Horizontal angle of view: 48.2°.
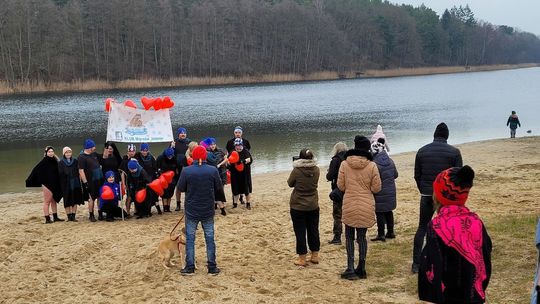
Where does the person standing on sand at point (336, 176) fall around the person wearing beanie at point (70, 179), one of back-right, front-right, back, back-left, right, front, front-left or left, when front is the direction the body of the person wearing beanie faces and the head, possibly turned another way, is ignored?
front-left

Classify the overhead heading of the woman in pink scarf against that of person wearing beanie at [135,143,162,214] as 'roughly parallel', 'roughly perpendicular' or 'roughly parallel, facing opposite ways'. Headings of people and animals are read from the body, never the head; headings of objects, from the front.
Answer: roughly parallel, facing opposite ways

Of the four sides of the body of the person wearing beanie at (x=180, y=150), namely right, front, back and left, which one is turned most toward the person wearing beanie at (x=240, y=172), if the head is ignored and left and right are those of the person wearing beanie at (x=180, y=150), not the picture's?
left

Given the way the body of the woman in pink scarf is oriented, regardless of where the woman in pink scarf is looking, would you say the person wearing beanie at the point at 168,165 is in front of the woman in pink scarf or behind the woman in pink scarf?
in front

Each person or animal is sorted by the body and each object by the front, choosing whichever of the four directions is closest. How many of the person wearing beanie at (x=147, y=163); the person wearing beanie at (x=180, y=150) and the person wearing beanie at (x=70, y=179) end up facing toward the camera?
3

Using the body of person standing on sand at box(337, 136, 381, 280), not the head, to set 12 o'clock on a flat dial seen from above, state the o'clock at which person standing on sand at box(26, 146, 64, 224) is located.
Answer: person standing on sand at box(26, 146, 64, 224) is roughly at 10 o'clock from person standing on sand at box(337, 136, 381, 280).

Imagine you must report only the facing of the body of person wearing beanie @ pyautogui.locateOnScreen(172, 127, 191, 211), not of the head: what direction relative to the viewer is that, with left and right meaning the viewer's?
facing the viewer

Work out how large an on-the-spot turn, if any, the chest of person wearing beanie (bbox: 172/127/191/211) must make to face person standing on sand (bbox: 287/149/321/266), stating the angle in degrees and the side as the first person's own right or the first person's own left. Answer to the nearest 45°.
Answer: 0° — they already face them

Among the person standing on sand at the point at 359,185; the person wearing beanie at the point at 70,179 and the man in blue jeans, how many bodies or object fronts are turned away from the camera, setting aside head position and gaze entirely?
2

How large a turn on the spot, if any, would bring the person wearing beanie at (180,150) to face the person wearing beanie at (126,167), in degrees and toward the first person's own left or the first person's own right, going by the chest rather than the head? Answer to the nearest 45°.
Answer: approximately 45° to the first person's own right

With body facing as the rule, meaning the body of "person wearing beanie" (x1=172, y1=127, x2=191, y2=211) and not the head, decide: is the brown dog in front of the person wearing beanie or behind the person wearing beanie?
in front

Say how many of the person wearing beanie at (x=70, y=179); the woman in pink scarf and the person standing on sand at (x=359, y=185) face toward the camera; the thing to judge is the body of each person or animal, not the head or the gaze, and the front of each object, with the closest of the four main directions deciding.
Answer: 1

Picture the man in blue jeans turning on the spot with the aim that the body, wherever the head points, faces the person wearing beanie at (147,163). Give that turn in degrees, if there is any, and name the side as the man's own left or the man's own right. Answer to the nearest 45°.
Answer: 0° — they already face them

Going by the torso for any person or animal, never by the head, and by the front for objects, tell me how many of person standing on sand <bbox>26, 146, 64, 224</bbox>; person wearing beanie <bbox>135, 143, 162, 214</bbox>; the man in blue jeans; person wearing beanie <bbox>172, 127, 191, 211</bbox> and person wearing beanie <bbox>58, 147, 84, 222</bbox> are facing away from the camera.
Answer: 1

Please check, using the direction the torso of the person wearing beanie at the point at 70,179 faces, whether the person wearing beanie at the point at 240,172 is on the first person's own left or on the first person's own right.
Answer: on the first person's own left

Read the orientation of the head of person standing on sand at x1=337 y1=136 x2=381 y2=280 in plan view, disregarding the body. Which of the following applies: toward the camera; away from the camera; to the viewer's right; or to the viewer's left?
away from the camera

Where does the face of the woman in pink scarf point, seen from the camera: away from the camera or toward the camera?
away from the camera

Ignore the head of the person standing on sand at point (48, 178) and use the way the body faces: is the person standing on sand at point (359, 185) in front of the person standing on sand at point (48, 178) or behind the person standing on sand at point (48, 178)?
in front

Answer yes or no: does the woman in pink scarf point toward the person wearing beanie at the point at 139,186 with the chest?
yes

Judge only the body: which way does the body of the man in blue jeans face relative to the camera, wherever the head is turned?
away from the camera
